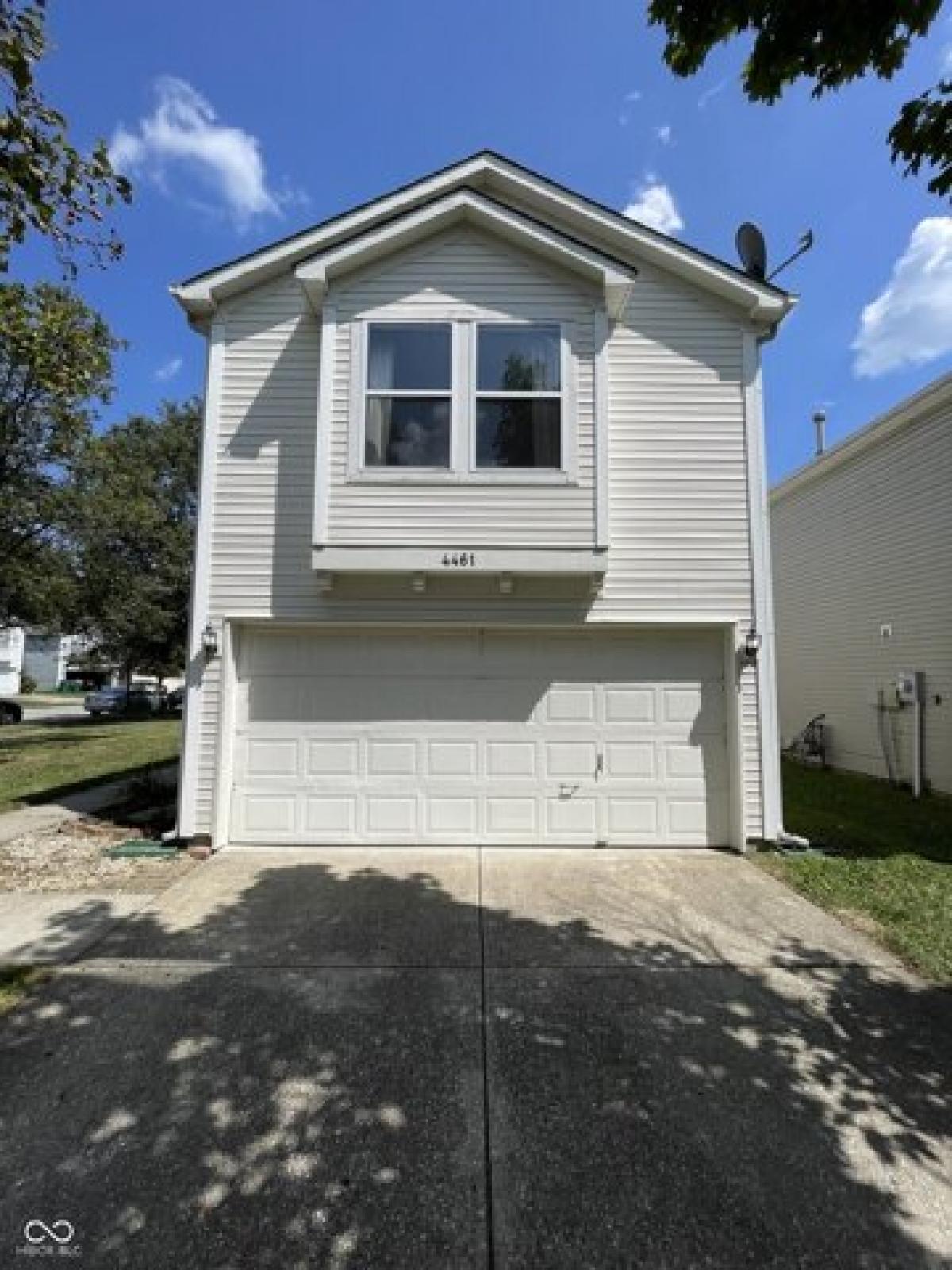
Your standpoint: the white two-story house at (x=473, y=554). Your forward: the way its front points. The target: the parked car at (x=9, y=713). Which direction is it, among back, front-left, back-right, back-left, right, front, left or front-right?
back-right

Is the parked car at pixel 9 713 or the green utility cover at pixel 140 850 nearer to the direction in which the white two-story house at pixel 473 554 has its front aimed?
the green utility cover

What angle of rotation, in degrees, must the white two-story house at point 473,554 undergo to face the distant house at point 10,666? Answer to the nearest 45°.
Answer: approximately 135° to its right

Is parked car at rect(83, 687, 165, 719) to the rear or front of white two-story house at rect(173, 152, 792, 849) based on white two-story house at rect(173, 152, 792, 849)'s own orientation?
to the rear

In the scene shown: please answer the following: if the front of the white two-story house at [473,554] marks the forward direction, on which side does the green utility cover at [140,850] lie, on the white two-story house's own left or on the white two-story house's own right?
on the white two-story house's own right

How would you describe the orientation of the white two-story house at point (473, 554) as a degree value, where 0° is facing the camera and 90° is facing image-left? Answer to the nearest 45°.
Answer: approximately 0°

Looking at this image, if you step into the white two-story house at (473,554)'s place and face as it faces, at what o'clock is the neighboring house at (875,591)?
The neighboring house is roughly at 8 o'clock from the white two-story house.
